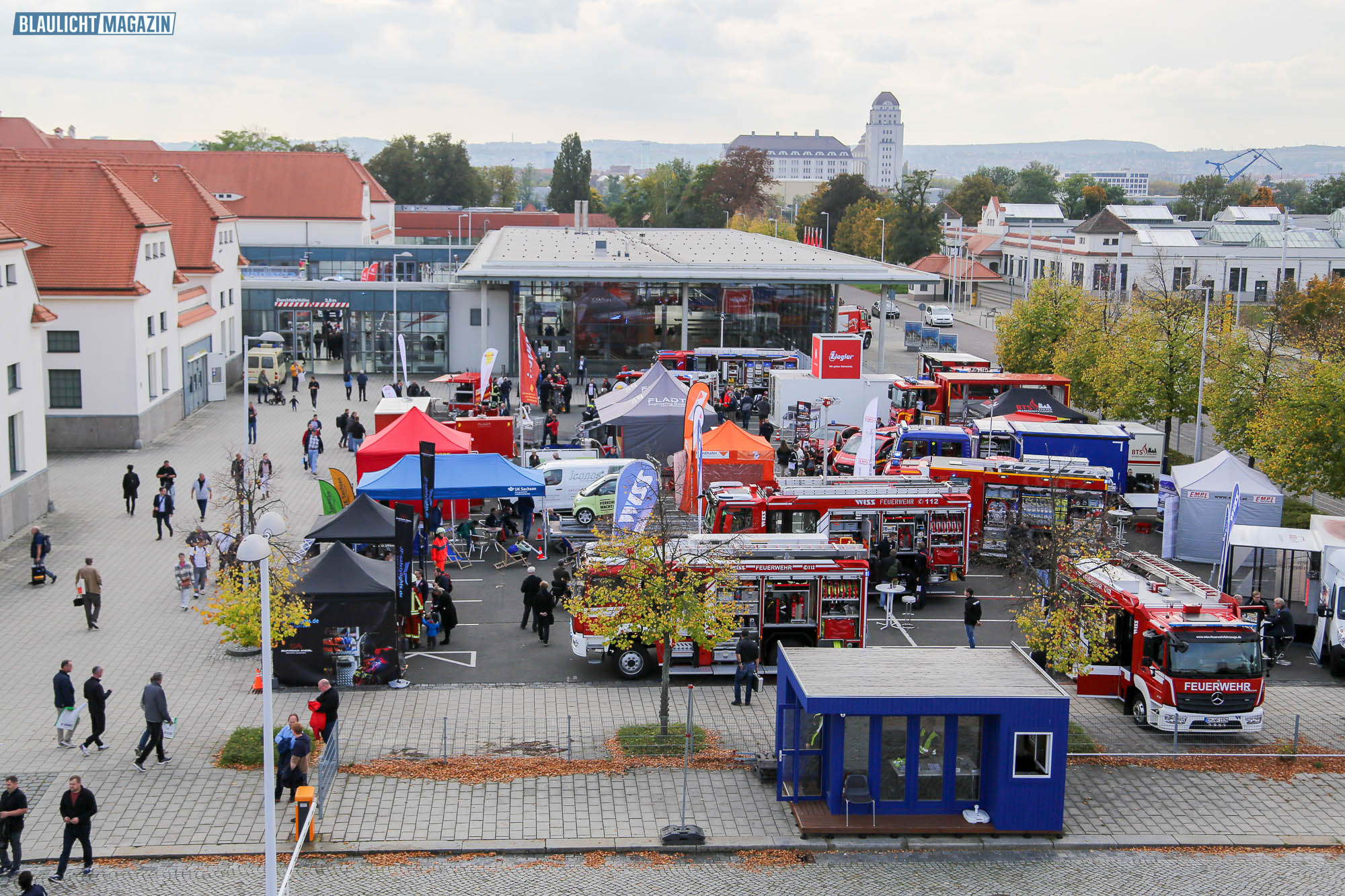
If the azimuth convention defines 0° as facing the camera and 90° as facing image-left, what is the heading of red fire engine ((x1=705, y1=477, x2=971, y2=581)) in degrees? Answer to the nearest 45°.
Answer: approximately 90°

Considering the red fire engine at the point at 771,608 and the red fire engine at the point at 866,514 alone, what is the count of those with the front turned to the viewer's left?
2

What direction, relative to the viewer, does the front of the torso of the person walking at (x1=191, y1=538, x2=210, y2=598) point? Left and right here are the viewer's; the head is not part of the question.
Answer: facing the viewer

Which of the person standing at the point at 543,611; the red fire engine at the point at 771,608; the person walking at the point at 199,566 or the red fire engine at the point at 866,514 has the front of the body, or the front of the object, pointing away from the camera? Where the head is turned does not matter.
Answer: the person standing at the point at 543,611

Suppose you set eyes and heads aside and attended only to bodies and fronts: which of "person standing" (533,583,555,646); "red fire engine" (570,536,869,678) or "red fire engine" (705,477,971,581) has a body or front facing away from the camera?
the person standing

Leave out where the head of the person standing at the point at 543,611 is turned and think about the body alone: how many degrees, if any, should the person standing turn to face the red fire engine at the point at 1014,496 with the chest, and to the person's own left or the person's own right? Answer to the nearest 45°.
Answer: approximately 45° to the person's own right

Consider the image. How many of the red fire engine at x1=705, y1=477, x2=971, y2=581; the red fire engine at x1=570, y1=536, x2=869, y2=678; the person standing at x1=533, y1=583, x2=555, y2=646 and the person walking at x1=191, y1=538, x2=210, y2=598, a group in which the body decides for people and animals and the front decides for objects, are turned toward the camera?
1

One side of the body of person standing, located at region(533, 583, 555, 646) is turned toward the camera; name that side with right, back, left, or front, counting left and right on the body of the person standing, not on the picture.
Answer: back

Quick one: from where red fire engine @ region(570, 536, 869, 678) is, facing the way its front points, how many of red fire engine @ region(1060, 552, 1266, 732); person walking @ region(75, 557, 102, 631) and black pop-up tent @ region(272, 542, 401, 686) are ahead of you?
2

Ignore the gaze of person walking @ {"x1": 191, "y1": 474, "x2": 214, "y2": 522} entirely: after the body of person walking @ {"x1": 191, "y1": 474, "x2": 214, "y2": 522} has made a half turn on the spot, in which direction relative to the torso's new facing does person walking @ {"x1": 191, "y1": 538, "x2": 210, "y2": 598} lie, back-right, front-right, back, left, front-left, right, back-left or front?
back

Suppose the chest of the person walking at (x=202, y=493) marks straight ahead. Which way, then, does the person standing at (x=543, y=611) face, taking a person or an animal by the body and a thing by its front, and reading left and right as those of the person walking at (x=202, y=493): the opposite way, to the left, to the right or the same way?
the opposite way

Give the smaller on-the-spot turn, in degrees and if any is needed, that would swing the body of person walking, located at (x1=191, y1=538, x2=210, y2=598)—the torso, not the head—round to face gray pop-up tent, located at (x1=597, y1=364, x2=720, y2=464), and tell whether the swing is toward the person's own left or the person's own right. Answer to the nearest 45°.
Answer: approximately 135° to the person's own left

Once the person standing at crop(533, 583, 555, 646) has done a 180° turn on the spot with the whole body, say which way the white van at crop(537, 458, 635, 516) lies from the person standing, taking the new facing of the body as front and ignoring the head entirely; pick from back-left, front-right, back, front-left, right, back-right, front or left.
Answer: back

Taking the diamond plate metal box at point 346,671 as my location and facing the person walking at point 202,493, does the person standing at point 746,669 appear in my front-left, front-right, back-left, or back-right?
back-right

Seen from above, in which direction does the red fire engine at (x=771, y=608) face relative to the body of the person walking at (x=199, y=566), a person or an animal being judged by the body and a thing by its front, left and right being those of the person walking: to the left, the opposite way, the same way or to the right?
to the right

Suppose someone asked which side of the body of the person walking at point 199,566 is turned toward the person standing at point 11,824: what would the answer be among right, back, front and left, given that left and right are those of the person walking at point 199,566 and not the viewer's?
front
